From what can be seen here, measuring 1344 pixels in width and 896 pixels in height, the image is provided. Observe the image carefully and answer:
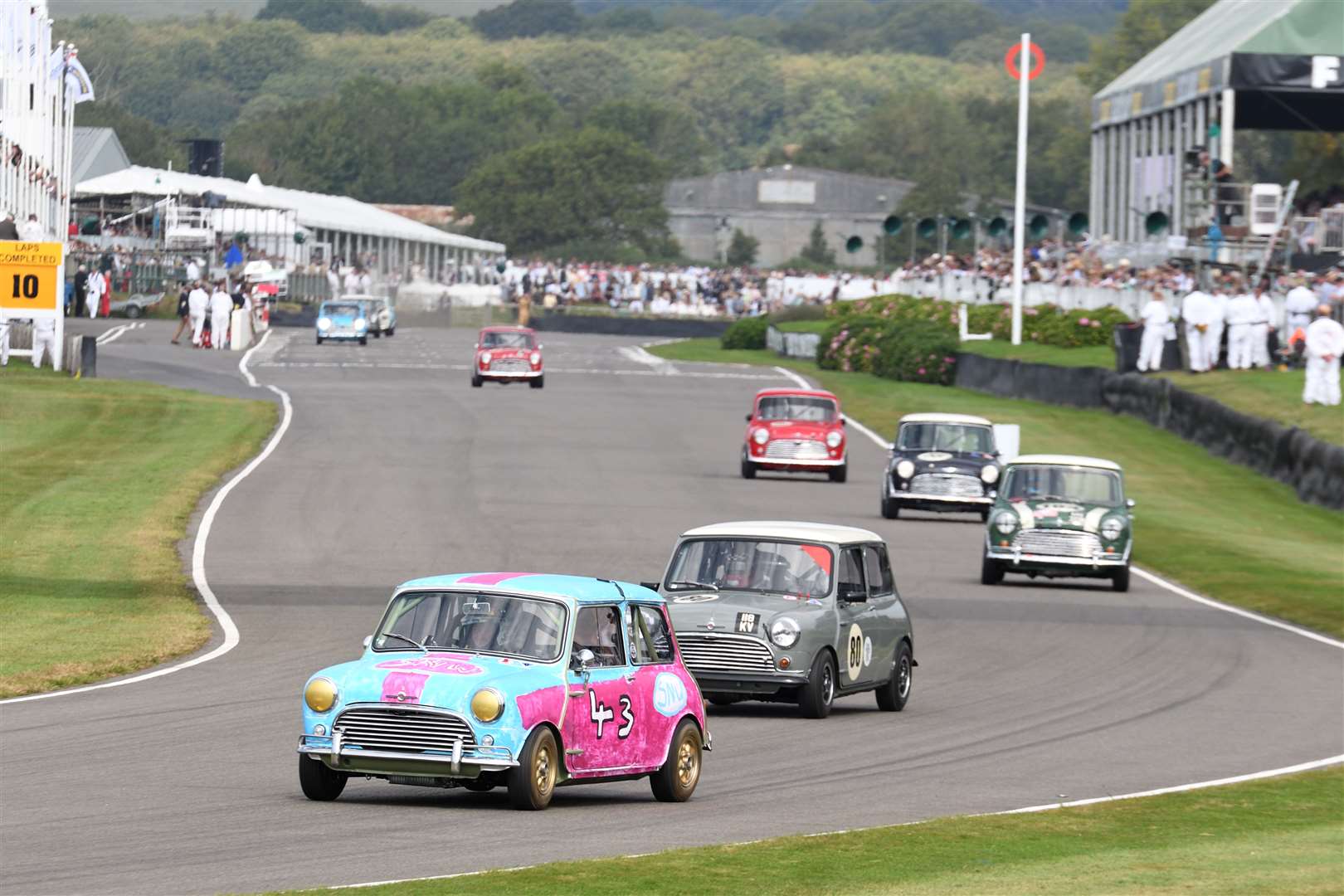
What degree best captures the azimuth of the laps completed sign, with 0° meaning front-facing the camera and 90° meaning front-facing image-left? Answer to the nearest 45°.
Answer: approximately 0°

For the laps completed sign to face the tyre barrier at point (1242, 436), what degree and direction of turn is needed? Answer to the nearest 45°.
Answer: approximately 90° to its left
